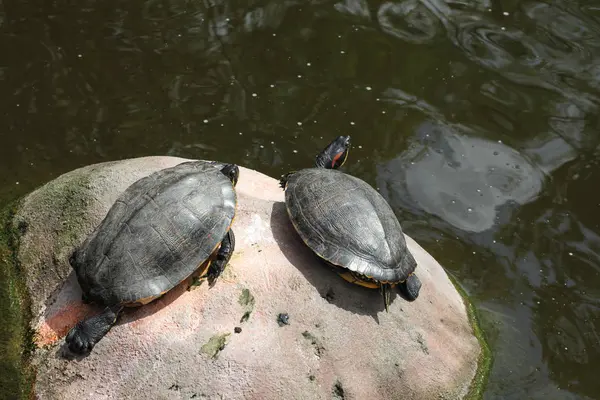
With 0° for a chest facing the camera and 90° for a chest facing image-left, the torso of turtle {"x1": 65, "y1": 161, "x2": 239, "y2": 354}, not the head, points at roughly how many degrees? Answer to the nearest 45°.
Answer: approximately 225°

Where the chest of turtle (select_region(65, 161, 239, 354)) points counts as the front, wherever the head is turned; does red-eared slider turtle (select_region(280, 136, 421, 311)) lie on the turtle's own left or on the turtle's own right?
on the turtle's own right

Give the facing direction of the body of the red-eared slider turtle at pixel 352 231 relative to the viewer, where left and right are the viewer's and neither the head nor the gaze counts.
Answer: facing away from the viewer and to the left of the viewer

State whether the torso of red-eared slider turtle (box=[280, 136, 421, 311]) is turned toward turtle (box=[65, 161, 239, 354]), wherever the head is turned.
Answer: no

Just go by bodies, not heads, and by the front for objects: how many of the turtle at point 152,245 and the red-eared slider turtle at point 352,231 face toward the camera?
0
